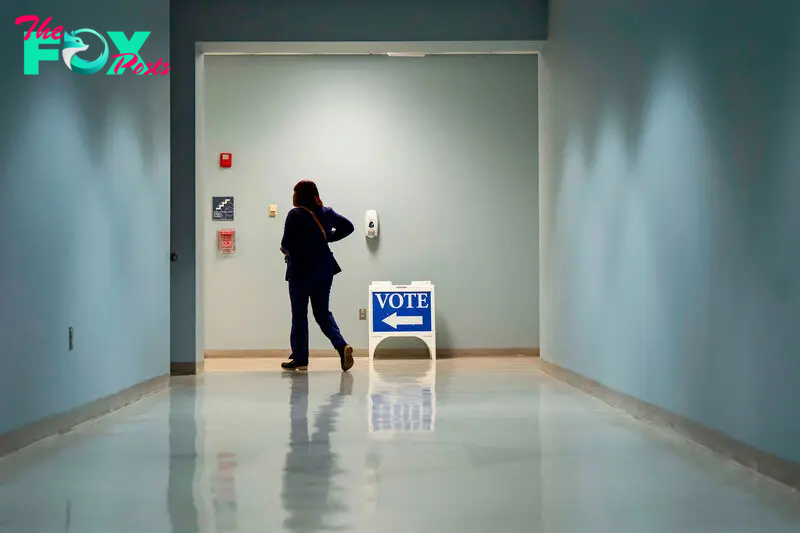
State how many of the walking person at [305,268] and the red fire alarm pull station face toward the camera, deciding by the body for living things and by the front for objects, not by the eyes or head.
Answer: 1

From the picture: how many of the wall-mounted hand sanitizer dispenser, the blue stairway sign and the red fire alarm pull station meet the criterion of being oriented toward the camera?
3

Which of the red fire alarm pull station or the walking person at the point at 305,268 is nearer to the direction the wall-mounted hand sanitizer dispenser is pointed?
the walking person

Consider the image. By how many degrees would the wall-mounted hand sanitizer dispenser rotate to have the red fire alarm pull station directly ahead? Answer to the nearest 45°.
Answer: approximately 90° to its right

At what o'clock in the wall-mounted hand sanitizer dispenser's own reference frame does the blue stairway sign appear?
The blue stairway sign is roughly at 3 o'clock from the wall-mounted hand sanitizer dispenser.

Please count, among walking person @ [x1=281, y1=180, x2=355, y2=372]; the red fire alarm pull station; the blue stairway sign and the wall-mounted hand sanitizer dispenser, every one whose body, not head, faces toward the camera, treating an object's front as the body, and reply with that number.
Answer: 3

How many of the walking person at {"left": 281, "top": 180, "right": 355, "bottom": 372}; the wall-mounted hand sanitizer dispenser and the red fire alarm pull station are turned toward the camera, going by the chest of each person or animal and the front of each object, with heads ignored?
2

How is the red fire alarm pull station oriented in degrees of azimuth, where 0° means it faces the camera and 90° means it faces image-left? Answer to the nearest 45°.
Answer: approximately 0°
